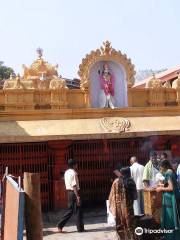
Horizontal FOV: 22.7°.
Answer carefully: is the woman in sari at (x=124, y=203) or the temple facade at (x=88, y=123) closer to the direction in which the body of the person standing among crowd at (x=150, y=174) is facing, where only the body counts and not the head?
the woman in sari

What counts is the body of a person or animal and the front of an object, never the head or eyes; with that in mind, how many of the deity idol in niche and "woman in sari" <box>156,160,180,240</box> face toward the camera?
1

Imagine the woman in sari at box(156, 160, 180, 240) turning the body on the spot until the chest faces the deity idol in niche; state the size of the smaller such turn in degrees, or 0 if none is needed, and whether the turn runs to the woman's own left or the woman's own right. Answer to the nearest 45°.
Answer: approximately 90° to the woman's own right

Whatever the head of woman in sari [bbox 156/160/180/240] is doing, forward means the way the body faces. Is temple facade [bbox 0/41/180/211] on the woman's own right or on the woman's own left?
on the woman's own right

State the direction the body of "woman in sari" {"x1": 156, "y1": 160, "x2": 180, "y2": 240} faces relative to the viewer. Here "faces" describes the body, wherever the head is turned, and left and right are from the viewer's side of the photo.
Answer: facing to the left of the viewer

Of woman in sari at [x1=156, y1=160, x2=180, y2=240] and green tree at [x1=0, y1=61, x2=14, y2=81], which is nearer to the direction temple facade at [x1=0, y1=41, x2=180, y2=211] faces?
the woman in sari

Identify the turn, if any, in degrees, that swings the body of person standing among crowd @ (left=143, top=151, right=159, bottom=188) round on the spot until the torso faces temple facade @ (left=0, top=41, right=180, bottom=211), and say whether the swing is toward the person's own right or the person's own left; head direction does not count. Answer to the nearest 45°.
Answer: approximately 180°

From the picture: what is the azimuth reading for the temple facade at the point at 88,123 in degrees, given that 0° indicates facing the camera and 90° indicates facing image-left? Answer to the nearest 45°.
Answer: approximately 0°
